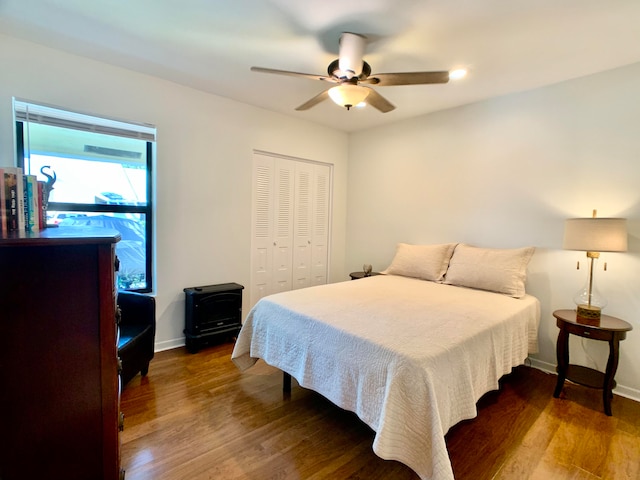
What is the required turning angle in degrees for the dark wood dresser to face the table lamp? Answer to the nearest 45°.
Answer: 0° — it already faces it

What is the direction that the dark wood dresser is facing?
to the viewer's right

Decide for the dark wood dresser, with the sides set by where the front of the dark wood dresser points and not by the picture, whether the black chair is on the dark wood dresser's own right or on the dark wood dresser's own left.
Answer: on the dark wood dresser's own left

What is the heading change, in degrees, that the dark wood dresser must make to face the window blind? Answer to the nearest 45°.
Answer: approximately 90° to its left

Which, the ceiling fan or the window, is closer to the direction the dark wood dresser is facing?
the ceiling fan

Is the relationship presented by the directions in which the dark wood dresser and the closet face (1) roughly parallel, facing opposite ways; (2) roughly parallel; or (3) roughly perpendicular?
roughly perpendicular

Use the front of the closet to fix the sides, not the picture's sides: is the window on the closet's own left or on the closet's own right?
on the closet's own right

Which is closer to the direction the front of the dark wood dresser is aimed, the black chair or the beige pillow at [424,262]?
the beige pillow
